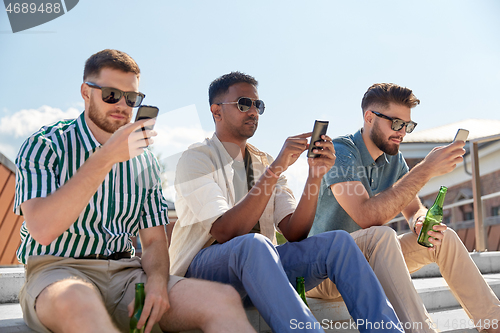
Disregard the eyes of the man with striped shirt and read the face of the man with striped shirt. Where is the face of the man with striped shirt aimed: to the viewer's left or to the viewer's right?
to the viewer's right

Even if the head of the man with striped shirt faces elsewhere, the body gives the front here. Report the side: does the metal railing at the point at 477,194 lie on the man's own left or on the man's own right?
on the man's own left

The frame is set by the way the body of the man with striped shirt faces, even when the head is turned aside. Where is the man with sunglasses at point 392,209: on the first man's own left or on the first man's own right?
on the first man's own left

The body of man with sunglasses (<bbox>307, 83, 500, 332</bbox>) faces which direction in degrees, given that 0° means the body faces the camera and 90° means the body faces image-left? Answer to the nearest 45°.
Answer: approximately 315°

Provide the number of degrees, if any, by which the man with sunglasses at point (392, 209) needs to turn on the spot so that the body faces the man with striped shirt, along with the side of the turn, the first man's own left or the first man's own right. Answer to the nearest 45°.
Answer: approximately 90° to the first man's own right

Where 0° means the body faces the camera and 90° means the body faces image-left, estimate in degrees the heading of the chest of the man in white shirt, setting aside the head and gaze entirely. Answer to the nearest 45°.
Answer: approximately 315°

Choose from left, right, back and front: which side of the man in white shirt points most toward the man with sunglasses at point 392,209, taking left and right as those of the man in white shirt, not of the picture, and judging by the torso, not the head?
left
